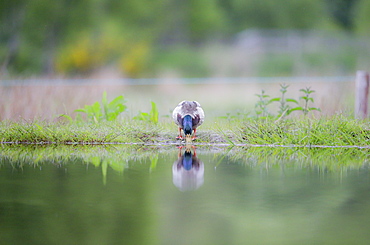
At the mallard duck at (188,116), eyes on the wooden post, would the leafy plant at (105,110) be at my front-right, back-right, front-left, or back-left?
back-left

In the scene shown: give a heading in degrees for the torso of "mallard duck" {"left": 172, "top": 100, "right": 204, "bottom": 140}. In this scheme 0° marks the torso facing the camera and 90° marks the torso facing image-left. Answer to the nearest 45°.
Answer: approximately 0°

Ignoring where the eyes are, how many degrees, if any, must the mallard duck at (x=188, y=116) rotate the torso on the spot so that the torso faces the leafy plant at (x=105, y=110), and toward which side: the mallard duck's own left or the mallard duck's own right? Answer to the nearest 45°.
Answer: approximately 135° to the mallard duck's own right

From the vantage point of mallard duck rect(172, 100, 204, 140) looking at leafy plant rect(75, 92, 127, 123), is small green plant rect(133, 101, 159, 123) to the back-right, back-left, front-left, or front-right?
front-right

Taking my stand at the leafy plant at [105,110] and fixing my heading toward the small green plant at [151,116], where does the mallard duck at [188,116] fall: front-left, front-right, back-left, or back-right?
front-right

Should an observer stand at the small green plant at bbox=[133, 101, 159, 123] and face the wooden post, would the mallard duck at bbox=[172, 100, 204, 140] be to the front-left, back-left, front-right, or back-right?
front-right

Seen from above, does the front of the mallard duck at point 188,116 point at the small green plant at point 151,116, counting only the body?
no

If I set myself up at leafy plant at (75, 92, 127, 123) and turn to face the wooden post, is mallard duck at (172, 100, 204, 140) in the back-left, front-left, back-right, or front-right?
front-right
